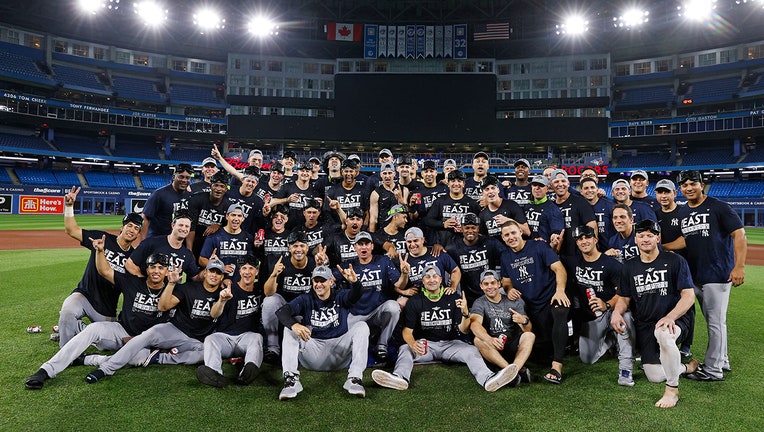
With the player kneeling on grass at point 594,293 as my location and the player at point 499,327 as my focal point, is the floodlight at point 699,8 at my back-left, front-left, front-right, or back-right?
back-right

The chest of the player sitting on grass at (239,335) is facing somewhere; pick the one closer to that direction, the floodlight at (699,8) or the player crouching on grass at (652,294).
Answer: the player crouching on grass

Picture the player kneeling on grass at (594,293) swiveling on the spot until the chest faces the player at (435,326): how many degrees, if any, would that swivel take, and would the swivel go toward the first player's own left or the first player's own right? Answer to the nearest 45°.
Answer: approximately 45° to the first player's own right

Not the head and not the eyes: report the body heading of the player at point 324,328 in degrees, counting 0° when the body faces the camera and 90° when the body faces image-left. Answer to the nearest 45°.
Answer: approximately 0°

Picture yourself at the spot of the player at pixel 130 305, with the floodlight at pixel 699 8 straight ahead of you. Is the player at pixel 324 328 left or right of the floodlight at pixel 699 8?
right

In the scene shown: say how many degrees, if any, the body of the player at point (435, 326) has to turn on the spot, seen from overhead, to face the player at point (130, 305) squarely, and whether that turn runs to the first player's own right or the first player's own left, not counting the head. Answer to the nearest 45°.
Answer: approximately 90° to the first player's own right

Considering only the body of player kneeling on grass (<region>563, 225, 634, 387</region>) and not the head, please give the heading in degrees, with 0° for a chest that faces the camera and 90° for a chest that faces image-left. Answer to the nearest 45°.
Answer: approximately 0°

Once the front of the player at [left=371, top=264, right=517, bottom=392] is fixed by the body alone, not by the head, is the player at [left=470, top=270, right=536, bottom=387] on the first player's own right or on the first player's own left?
on the first player's own left
